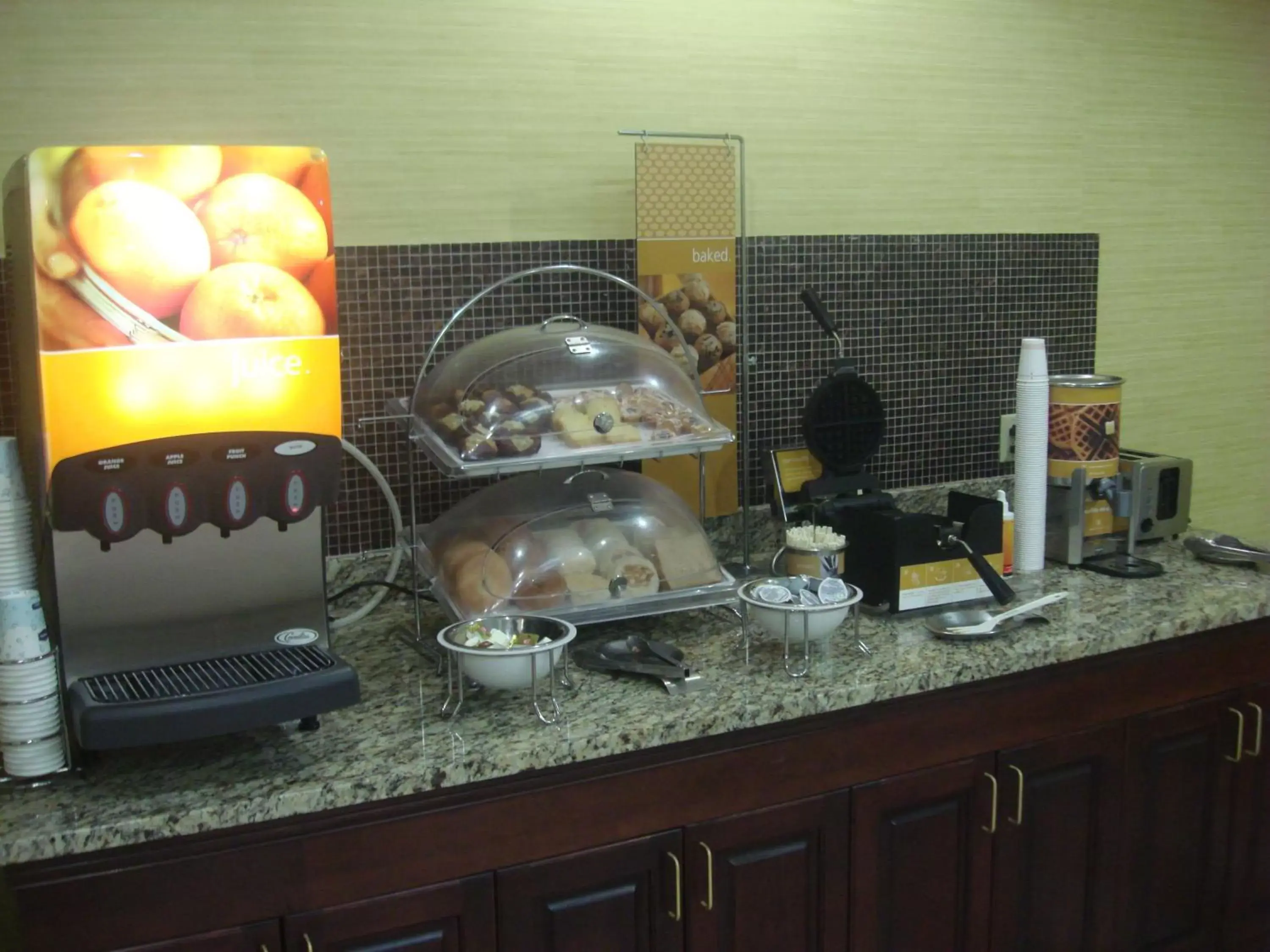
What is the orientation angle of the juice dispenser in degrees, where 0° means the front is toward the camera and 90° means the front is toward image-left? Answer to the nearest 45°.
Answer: approximately 0°

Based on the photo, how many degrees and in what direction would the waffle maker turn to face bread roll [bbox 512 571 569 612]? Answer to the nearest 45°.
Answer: approximately 90° to its right

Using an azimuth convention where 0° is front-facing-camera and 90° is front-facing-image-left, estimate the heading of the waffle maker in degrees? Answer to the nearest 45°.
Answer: approximately 315°

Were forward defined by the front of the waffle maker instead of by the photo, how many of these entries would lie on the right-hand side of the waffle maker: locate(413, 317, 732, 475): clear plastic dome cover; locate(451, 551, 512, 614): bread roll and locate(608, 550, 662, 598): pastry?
3

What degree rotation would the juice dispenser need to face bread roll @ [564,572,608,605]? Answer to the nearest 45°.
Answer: approximately 90° to its left

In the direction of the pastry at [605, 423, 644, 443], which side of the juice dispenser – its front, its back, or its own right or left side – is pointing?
left

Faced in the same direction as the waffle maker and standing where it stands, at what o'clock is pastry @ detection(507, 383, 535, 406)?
The pastry is roughly at 3 o'clock from the waffle maker.

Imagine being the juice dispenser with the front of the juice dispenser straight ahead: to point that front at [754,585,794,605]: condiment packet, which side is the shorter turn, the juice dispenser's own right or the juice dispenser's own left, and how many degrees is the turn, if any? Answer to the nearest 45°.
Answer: approximately 90° to the juice dispenser's own left

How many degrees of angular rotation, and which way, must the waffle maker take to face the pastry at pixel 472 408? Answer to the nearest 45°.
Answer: approximately 90° to its right

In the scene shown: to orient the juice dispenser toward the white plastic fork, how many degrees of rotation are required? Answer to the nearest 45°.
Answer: approximately 90° to its left

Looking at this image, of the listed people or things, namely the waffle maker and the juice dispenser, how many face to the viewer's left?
0

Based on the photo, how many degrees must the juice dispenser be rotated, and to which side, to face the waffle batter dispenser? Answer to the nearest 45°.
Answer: approximately 90° to its left
